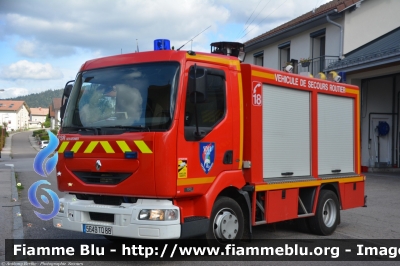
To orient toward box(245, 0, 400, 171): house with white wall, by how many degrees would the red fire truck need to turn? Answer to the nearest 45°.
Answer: approximately 180°

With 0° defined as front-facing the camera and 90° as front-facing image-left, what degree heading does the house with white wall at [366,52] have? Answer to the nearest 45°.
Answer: approximately 45°

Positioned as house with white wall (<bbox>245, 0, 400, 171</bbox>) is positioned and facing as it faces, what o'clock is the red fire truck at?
The red fire truck is roughly at 11 o'clock from the house with white wall.

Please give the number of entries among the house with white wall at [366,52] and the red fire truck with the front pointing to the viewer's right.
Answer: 0

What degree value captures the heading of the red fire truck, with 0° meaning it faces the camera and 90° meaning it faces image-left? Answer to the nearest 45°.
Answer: approximately 45°
